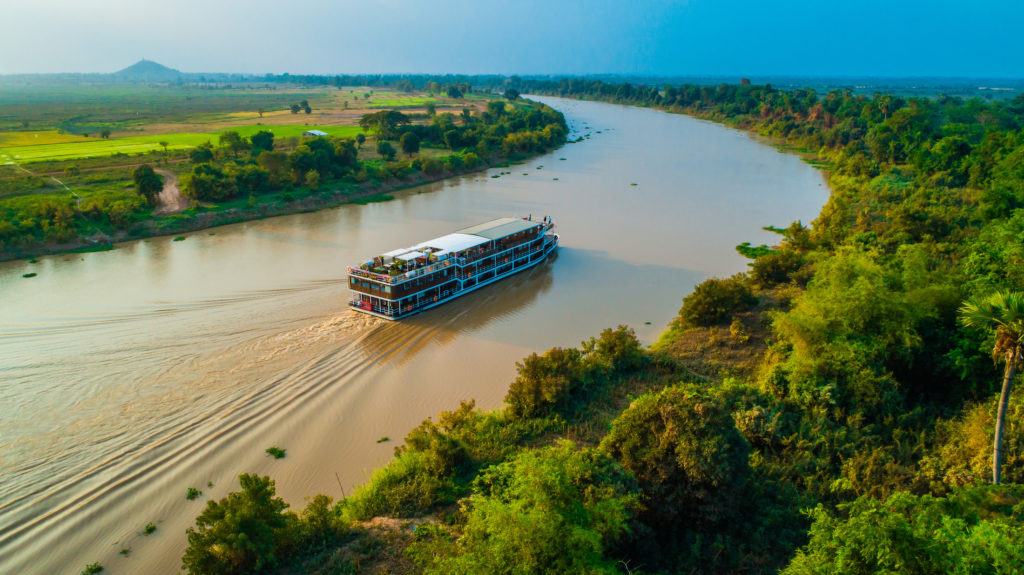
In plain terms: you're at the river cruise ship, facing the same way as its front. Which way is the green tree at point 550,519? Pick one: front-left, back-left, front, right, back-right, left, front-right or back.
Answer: back-right

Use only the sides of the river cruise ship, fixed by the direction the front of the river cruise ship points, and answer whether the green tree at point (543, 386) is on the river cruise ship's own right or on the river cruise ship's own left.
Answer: on the river cruise ship's own right

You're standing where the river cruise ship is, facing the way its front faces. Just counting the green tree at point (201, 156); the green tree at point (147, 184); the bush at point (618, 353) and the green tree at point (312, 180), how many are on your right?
1

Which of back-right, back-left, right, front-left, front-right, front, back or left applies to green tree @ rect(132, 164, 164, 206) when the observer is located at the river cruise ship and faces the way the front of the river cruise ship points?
left

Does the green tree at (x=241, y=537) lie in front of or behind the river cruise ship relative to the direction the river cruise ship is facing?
behind

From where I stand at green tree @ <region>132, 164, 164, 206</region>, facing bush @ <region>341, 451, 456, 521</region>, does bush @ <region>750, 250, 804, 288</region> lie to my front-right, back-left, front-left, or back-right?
front-left

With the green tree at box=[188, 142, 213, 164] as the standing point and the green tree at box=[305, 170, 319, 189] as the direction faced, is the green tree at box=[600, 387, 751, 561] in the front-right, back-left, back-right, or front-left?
front-right

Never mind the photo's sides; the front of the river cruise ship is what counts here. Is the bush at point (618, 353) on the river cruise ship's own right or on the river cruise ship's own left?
on the river cruise ship's own right

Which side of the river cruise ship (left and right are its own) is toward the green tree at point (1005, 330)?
right

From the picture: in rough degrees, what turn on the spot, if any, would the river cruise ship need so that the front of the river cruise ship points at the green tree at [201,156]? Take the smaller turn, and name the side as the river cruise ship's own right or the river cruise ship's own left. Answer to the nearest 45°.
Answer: approximately 90° to the river cruise ship's own left

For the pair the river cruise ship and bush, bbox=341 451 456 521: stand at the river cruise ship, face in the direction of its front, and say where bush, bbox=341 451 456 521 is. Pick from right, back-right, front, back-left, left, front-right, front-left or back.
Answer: back-right

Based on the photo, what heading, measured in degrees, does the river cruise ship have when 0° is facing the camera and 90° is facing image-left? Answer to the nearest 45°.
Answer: approximately 225°

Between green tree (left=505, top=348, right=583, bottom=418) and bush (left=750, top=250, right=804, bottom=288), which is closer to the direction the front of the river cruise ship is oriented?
the bush

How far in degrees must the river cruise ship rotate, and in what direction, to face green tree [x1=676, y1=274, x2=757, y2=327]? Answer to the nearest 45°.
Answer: approximately 90° to its right

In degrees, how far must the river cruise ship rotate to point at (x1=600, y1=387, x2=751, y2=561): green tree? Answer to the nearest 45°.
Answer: approximately 135° to its right
